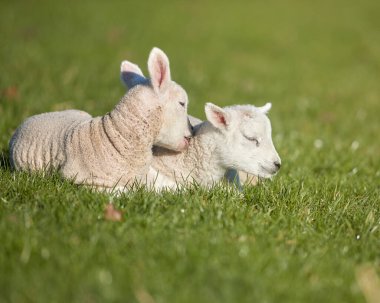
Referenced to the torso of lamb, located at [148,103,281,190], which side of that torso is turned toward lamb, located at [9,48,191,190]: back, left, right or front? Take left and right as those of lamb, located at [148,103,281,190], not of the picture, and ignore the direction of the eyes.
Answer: back

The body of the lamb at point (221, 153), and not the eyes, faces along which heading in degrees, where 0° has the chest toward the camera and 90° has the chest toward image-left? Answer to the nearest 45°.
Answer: approximately 270°
